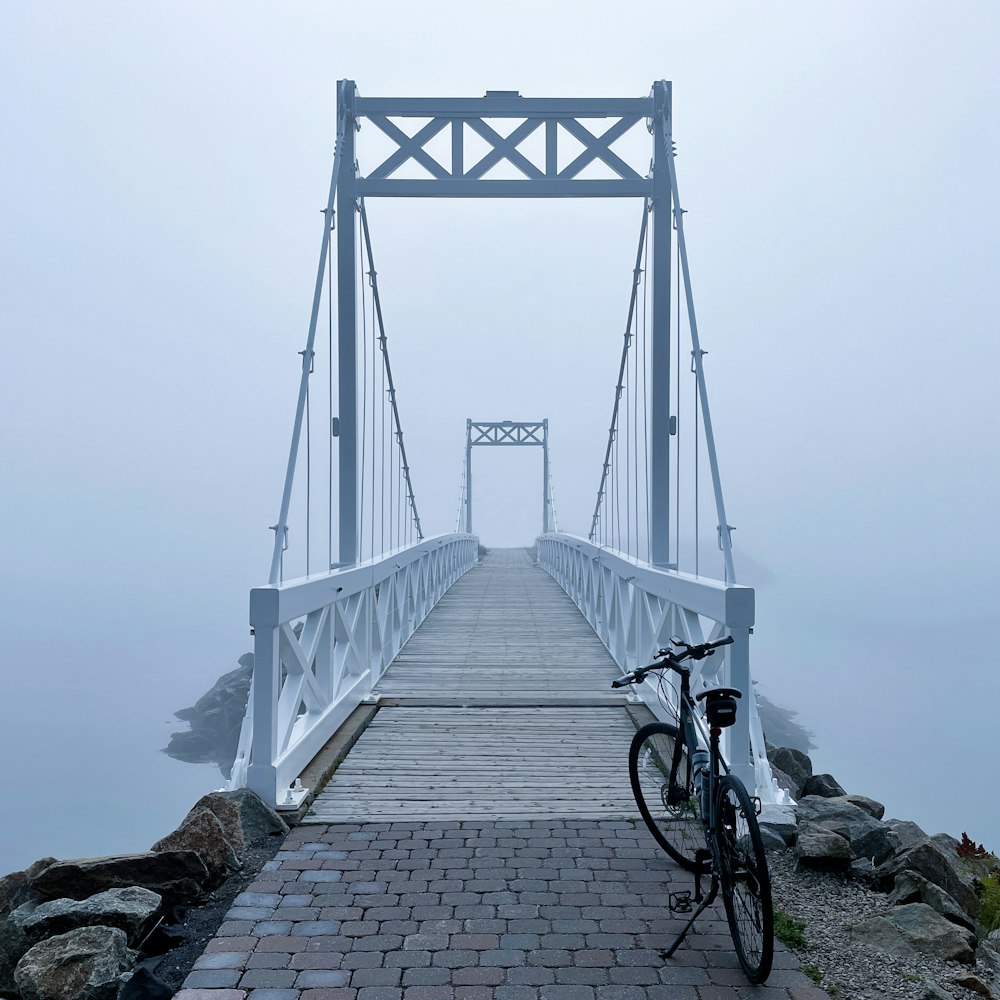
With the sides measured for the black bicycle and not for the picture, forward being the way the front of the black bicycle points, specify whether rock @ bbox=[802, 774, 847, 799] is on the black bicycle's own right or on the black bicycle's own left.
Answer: on the black bicycle's own right

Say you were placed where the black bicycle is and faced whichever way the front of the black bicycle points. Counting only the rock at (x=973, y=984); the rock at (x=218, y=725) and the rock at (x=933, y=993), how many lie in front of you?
1

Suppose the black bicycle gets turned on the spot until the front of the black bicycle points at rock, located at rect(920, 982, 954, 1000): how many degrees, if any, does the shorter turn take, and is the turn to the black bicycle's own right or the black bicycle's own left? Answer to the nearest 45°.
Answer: approximately 135° to the black bicycle's own right

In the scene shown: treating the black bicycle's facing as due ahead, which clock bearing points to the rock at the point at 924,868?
The rock is roughly at 3 o'clock from the black bicycle.

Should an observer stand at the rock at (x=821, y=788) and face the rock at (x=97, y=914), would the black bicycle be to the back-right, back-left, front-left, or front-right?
front-left

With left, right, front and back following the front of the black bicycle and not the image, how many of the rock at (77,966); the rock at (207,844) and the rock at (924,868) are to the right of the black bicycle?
1

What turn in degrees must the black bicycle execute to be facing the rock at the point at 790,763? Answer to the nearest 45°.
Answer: approximately 45° to its right

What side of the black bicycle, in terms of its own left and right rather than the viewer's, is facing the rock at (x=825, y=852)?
right

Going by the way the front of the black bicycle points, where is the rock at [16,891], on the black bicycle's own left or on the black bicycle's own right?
on the black bicycle's own left

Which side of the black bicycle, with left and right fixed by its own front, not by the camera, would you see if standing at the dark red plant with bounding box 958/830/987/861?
right

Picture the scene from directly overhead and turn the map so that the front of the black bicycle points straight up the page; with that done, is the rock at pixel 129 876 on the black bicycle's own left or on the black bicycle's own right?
on the black bicycle's own left

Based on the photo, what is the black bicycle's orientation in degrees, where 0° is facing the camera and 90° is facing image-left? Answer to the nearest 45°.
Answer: approximately 135°
